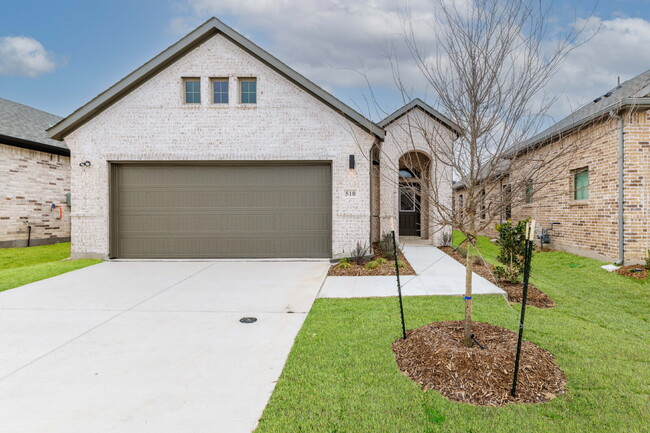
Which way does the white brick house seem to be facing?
toward the camera

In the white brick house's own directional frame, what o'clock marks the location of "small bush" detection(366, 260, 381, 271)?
The small bush is roughly at 10 o'clock from the white brick house.

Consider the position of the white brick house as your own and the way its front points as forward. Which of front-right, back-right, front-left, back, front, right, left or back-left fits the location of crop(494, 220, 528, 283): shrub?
front-left

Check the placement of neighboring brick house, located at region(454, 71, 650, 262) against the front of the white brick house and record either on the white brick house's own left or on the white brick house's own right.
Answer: on the white brick house's own left

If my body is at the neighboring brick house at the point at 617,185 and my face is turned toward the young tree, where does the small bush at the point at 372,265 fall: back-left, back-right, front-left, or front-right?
front-right

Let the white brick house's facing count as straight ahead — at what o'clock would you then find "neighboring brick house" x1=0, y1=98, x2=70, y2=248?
The neighboring brick house is roughly at 4 o'clock from the white brick house.

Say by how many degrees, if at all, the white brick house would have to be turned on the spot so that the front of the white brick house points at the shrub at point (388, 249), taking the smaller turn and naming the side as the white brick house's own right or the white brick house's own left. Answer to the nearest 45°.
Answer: approximately 90° to the white brick house's own left

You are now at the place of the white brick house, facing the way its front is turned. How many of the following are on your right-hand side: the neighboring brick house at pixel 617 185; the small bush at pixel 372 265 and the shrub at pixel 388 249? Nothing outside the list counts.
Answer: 0

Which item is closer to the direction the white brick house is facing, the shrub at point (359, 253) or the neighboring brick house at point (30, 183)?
the shrub

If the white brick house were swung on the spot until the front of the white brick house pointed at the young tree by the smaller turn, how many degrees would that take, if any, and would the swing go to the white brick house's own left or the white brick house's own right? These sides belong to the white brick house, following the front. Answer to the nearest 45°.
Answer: approximately 45° to the white brick house's own left

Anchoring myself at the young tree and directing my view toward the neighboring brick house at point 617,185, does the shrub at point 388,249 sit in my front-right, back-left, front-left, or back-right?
front-left
